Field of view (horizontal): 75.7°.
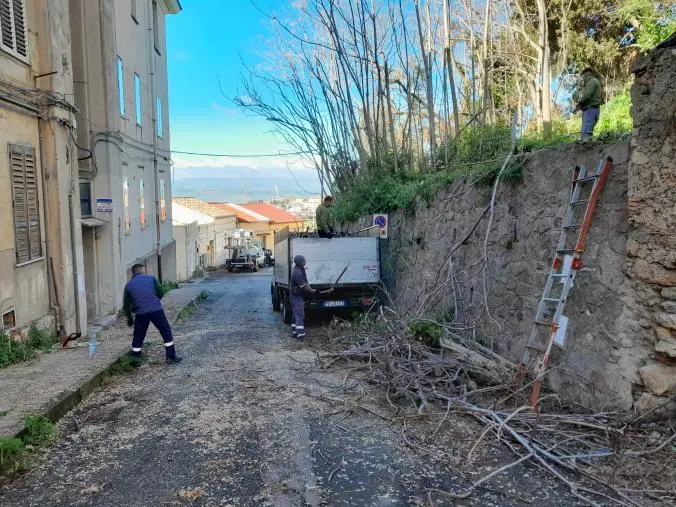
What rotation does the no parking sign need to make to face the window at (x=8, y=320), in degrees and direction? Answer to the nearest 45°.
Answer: approximately 45° to its right

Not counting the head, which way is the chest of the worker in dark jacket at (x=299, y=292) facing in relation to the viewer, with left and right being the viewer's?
facing to the right of the viewer

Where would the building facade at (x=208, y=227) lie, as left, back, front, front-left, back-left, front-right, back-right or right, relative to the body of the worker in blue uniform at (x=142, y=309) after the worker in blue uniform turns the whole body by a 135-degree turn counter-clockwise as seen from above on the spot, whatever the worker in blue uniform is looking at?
back-right

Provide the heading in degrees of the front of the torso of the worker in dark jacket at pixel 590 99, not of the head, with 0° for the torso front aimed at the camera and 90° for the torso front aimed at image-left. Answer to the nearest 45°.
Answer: approximately 90°

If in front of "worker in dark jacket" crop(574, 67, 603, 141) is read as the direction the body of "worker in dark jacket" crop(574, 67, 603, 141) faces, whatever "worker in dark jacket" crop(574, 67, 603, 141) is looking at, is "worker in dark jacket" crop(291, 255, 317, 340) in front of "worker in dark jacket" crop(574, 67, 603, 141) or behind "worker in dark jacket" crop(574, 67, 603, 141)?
in front

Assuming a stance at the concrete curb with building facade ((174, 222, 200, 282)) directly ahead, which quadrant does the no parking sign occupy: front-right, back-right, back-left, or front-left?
front-right

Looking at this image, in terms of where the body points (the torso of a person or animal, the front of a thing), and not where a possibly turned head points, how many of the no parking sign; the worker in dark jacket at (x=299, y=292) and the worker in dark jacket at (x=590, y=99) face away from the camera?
0

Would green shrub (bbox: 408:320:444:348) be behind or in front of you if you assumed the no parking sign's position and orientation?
in front

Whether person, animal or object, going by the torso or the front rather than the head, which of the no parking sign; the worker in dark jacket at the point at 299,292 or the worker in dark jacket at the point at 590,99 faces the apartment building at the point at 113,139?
the worker in dark jacket at the point at 590,99

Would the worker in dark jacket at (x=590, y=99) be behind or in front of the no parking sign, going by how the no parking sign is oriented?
in front

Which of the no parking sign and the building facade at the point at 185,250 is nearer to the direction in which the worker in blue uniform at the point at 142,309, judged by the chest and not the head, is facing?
the building facade

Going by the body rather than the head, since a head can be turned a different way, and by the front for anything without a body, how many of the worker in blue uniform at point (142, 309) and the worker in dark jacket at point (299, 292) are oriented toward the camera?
0

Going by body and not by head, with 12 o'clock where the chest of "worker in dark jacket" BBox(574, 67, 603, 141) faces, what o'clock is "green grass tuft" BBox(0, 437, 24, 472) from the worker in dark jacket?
The green grass tuft is roughly at 10 o'clock from the worker in dark jacket.

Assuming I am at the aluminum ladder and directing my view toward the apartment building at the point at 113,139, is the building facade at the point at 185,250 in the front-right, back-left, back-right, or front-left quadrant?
front-right

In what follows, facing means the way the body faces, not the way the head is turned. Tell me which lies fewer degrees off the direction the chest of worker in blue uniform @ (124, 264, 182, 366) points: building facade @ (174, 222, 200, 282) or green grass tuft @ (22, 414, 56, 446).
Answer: the building facade
